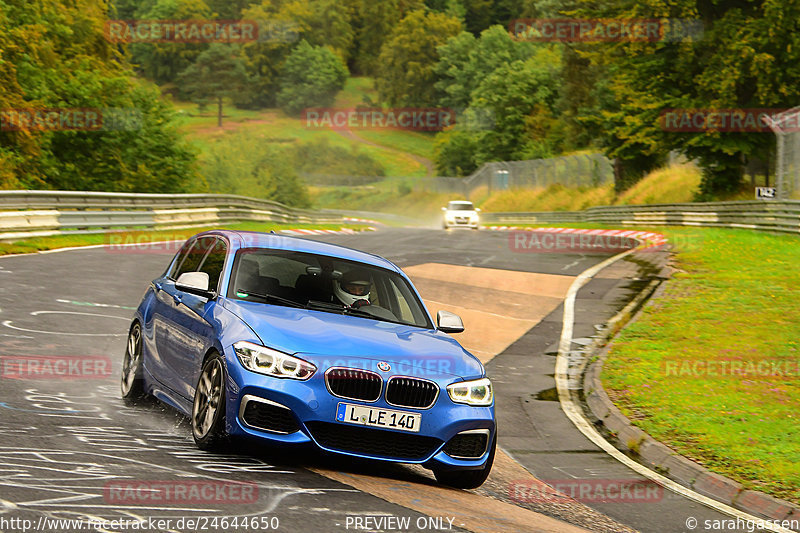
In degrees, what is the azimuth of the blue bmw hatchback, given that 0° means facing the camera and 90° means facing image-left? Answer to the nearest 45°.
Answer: approximately 315°

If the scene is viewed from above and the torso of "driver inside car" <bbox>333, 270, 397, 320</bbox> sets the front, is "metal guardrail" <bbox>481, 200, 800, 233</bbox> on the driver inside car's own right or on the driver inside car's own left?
on the driver inside car's own left

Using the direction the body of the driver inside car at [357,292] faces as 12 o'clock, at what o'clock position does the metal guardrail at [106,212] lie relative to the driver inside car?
The metal guardrail is roughly at 7 o'clock from the driver inside car.

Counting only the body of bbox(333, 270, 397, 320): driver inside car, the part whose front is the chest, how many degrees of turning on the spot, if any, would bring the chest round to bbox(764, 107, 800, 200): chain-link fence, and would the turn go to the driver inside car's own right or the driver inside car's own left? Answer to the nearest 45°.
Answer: approximately 90° to the driver inside car's own left

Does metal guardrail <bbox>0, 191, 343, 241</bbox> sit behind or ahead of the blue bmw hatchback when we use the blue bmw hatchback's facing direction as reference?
behind

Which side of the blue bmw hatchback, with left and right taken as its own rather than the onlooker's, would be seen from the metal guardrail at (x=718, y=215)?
left

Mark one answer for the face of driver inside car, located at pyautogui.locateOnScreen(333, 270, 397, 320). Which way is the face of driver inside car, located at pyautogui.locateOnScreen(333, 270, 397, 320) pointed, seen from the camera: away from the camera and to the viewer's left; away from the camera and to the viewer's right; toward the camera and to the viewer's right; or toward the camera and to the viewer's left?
toward the camera and to the viewer's right
